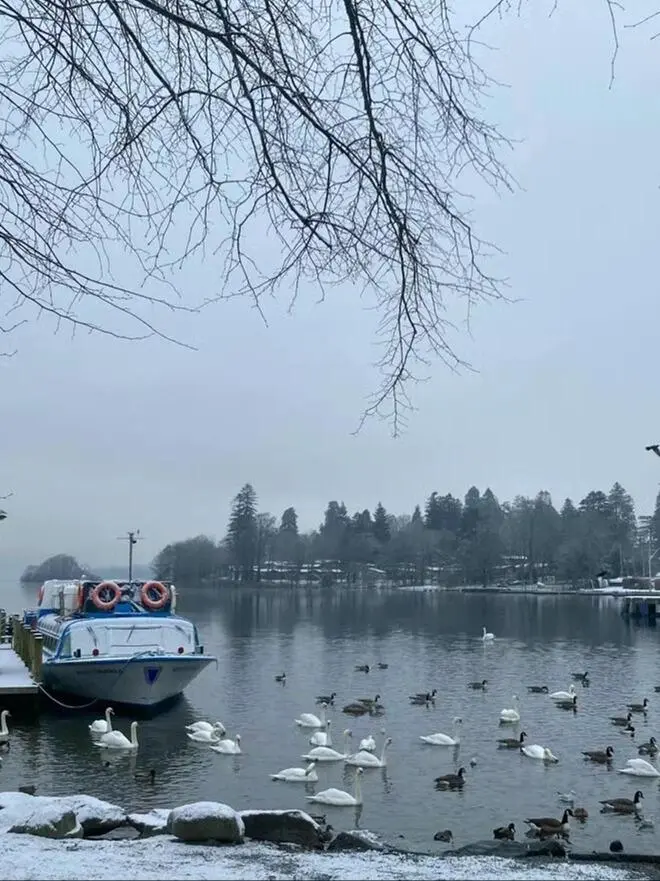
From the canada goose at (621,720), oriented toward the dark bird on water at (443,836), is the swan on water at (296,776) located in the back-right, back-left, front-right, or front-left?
front-right

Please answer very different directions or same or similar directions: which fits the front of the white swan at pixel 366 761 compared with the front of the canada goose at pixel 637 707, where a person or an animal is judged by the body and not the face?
same or similar directions

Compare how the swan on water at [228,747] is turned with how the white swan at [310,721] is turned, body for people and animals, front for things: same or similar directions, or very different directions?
same or similar directions
